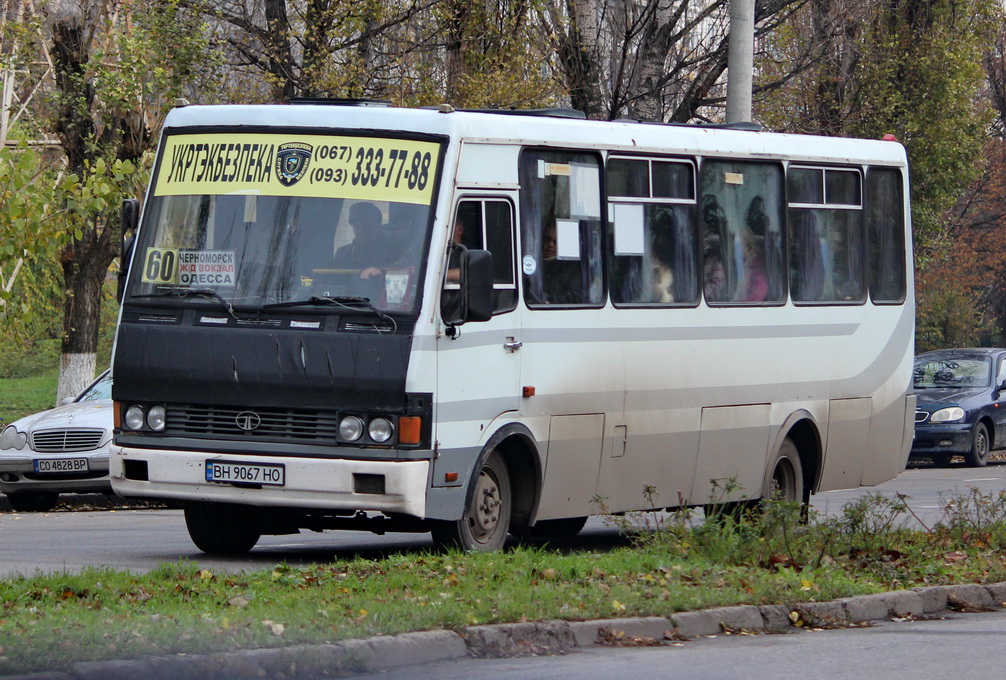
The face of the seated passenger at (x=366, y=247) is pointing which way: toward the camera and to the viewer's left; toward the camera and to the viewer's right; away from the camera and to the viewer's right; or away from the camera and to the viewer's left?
toward the camera and to the viewer's left

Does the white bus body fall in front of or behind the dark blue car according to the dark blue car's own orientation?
in front

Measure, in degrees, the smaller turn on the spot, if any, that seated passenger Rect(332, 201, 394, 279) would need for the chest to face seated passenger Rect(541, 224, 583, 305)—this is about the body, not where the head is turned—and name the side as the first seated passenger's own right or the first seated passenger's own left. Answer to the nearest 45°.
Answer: approximately 180°

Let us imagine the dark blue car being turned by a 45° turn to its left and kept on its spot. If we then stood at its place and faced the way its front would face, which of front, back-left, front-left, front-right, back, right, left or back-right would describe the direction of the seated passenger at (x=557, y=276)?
front

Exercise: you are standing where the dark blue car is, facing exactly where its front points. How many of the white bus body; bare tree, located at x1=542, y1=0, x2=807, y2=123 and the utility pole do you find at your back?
0

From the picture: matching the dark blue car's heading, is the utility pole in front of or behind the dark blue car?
in front

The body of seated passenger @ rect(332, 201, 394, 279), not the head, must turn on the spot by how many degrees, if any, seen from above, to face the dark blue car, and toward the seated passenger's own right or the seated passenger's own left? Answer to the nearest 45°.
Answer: approximately 180°

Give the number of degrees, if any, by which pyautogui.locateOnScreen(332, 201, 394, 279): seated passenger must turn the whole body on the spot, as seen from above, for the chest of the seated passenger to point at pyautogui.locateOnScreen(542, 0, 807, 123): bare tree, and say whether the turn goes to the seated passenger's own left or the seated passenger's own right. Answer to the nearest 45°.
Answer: approximately 135° to the seated passenger's own right

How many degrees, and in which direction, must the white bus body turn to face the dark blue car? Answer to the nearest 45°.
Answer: approximately 180°

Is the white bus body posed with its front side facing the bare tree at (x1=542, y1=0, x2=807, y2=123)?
no

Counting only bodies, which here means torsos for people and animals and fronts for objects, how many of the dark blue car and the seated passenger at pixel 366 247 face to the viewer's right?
0

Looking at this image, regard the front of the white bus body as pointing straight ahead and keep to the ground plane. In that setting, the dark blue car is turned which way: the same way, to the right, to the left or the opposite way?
the same way

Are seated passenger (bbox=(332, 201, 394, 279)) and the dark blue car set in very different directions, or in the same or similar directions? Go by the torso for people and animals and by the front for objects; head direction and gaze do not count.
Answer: same or similar directions

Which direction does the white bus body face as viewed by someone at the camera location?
facing the viewer and to the left of the viewer
